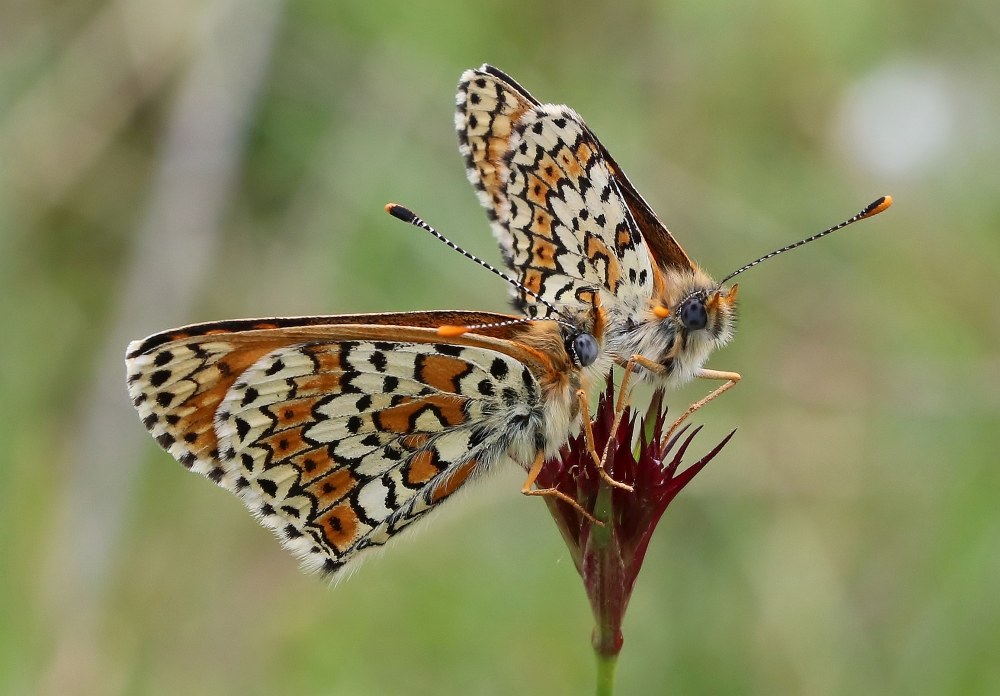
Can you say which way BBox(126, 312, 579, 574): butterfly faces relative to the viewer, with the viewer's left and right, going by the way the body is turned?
facing to the right of the viewer

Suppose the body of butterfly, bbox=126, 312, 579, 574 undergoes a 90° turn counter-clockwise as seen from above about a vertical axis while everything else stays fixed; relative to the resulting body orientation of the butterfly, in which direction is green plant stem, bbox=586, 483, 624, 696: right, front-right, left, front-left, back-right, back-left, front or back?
back-right
